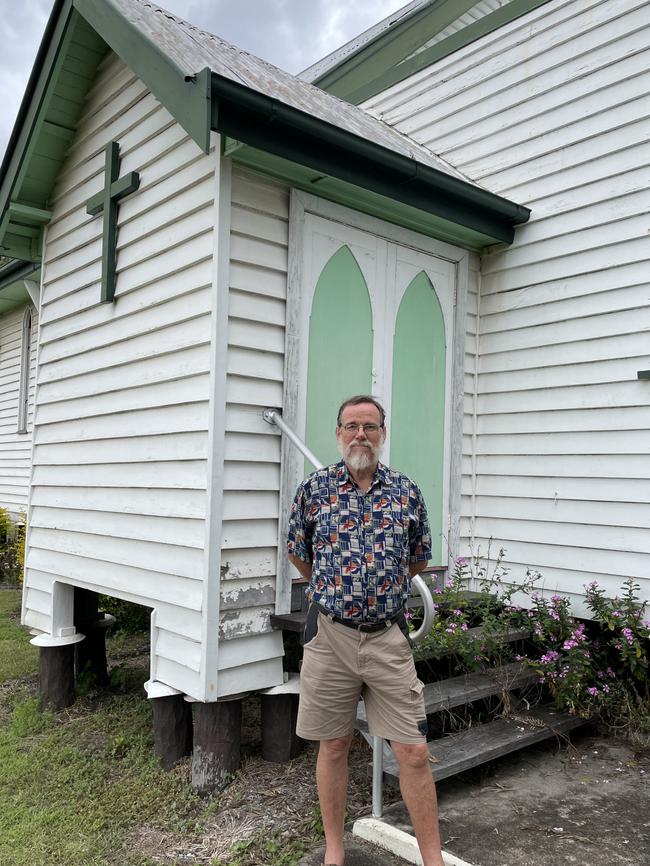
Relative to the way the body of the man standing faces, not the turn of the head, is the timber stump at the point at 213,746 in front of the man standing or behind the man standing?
behind

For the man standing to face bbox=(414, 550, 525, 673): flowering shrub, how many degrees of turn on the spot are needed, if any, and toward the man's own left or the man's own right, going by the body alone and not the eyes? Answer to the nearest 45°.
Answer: approximately 135° to the man's own left

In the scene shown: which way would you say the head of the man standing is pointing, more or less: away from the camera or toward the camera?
toward the camera

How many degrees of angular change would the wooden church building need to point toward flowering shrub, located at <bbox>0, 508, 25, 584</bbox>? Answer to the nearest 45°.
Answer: approximately 90° to its right

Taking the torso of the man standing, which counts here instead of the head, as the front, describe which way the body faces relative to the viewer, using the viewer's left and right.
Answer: facing the viewer

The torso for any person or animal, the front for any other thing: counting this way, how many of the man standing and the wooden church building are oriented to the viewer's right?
0
